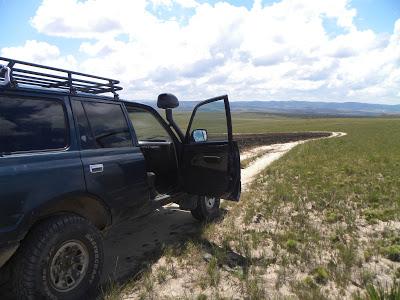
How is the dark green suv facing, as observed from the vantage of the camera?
facing away from the viewer and to the right of the viewer
